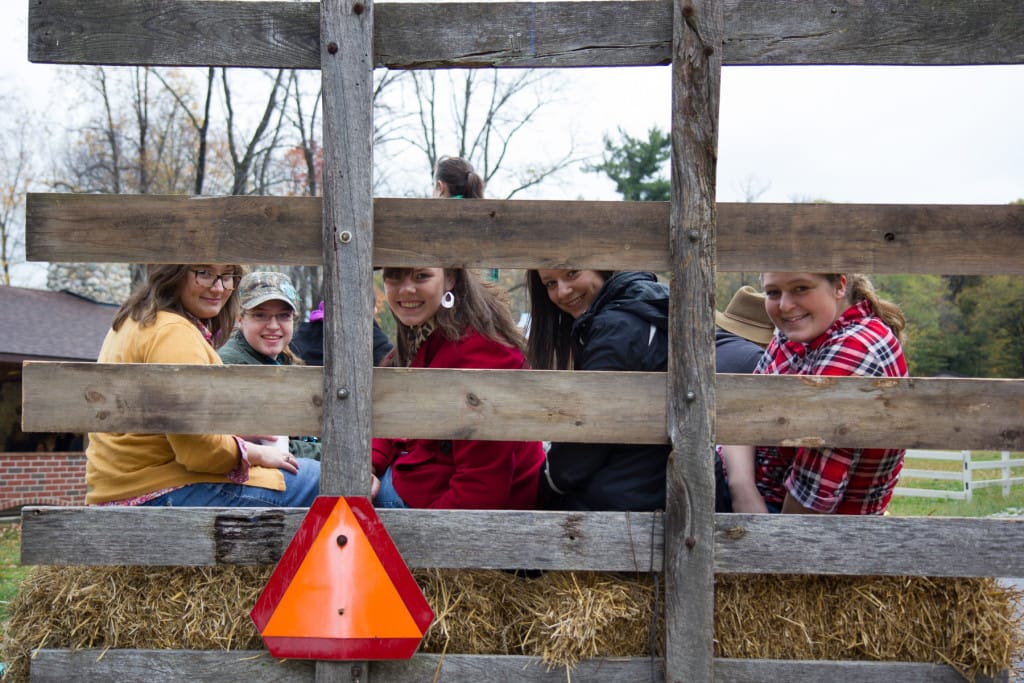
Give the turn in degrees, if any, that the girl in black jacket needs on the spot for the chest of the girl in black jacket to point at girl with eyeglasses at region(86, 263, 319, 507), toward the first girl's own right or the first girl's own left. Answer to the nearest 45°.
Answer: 0° — they already face them

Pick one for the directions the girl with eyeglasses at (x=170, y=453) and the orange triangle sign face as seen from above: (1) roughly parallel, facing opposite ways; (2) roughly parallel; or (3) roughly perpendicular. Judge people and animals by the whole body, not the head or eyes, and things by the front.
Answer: roughly perpendicular

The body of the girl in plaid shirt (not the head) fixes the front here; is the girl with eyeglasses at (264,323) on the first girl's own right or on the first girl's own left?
on the first girl's own right

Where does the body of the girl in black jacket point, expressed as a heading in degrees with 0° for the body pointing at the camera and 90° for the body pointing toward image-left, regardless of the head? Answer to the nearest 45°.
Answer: approximately 90°

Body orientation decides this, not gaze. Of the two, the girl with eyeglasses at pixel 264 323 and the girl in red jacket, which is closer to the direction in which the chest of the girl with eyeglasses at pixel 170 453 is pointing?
the girl in red jacket

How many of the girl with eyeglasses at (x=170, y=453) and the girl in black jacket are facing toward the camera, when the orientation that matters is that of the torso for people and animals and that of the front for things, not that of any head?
0

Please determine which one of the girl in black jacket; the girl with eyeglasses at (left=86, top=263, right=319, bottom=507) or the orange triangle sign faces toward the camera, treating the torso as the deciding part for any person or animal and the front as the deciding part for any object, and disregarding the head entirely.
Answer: the orange triangle sign

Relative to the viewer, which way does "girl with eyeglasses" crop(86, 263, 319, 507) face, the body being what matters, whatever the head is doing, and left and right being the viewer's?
facing to the right of the viewer

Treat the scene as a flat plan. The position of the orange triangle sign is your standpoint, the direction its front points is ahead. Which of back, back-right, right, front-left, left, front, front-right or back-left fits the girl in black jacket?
left

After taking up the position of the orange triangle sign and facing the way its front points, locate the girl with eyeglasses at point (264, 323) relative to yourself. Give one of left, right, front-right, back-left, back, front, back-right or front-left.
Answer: back

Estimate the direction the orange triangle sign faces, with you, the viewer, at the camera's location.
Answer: facing the viewer

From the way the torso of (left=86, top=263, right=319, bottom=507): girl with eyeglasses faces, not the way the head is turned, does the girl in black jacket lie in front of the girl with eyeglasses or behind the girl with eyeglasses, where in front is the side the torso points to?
in front

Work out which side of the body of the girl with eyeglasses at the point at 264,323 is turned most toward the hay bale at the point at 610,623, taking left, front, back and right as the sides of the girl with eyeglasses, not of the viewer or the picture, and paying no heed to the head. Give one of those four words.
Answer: front
